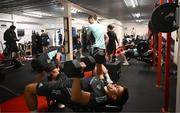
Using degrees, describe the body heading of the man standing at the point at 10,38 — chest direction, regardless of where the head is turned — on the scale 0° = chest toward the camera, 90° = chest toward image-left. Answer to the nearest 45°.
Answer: approximately 270°

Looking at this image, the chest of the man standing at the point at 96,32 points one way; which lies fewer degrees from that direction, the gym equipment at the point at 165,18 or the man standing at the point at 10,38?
the man standing

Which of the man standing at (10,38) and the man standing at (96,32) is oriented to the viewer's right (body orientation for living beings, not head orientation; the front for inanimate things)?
the man standing at (10,38)

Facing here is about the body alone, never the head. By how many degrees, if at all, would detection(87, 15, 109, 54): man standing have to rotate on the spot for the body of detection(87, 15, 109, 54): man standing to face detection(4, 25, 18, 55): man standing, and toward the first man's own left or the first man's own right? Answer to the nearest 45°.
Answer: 0° — they already face them

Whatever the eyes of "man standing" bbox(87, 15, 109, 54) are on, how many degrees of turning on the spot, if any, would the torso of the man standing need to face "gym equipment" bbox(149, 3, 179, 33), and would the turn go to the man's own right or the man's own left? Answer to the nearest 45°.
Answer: approximately 180°

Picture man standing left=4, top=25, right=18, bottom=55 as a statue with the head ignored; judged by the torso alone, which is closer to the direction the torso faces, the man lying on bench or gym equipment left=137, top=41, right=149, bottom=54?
the gym equipment

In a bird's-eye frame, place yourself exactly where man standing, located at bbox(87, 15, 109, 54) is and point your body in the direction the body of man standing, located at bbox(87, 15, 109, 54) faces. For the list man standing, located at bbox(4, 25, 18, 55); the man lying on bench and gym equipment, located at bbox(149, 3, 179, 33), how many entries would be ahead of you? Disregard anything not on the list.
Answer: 1

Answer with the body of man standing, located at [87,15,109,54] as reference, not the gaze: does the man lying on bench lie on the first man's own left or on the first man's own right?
on the first man's own left

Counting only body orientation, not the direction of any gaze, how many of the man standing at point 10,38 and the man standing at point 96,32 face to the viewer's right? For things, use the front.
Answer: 1

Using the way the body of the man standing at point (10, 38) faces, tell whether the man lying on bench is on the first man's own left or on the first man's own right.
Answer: on the first man's own right
